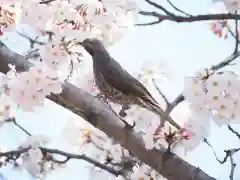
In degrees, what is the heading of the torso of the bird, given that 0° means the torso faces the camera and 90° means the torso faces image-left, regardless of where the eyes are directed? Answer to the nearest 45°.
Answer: approximately 90°
